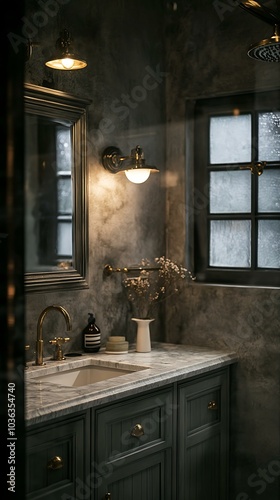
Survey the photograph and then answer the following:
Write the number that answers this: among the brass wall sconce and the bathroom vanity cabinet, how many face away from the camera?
0

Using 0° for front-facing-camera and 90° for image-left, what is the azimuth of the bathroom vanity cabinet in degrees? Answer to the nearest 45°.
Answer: approximately 315°

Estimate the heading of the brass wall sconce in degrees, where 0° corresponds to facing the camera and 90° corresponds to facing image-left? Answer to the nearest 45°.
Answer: approximately 315°
